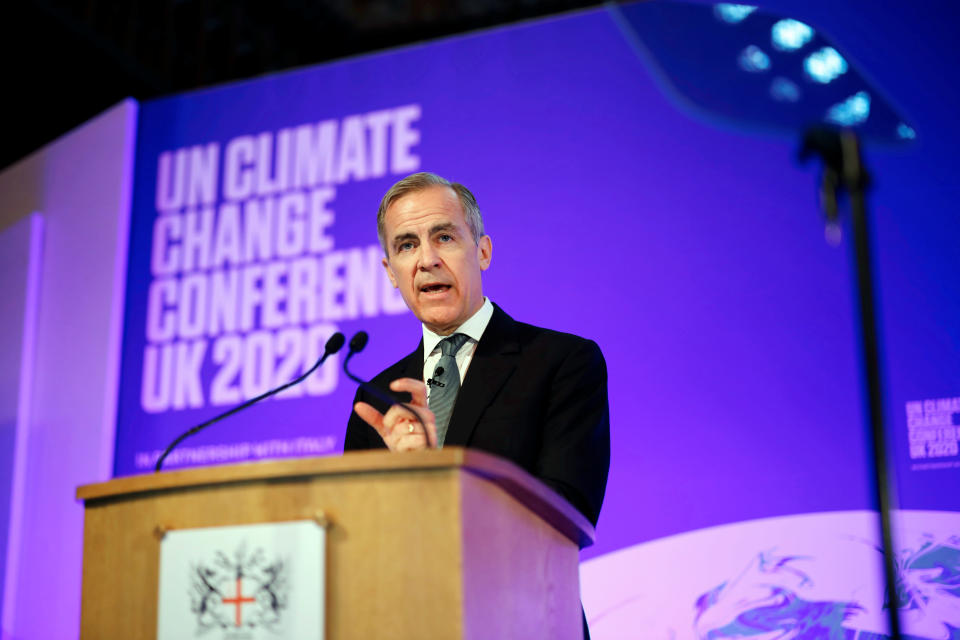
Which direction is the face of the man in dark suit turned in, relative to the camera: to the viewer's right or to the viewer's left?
to the viewer's left

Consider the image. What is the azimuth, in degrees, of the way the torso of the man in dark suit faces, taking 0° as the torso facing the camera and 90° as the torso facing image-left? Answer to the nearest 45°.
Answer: approximately 45°

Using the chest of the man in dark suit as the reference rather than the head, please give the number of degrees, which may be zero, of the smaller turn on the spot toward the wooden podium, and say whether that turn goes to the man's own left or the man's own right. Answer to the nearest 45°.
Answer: approximately 45° to the man's own left

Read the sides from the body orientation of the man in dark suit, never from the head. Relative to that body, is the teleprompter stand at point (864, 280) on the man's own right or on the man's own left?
on the man's own left
